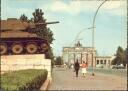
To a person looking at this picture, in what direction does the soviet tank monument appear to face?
facing to the right of the viewer
